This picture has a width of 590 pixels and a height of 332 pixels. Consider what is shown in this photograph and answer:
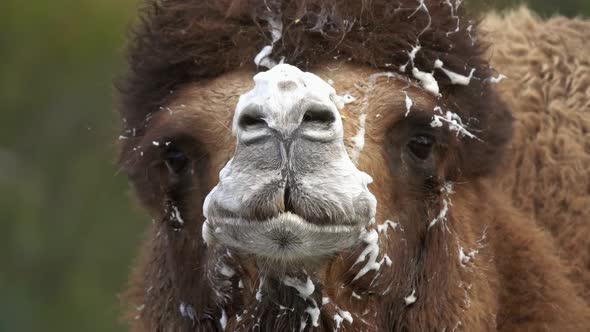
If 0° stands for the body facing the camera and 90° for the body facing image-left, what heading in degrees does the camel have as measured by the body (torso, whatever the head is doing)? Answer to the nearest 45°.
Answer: approximately 0°
